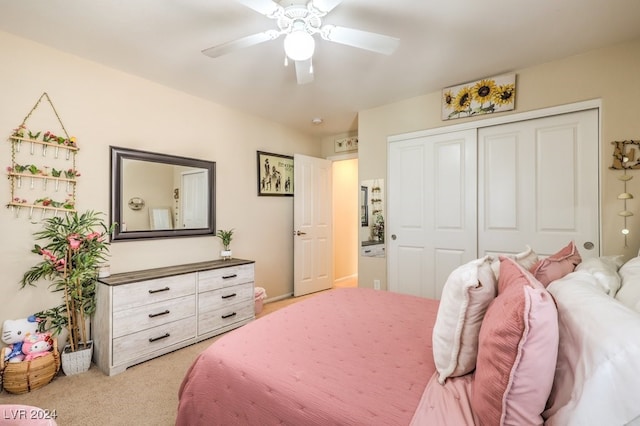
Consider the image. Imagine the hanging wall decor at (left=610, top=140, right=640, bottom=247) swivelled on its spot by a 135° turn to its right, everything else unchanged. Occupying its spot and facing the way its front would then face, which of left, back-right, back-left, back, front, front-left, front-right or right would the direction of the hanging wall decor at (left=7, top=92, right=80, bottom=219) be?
left

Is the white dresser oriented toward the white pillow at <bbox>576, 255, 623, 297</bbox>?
yes

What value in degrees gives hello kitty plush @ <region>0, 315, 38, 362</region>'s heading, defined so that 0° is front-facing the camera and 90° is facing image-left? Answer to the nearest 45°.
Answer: approximately 315°

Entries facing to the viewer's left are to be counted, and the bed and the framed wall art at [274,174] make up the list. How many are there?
1

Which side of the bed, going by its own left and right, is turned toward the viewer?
left

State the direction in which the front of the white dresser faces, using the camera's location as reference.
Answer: facing the viewer and to the right of the viewer

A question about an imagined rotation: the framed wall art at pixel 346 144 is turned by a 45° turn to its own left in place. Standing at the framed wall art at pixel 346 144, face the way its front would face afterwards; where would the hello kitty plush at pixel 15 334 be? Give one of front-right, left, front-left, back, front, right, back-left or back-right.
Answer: front-right

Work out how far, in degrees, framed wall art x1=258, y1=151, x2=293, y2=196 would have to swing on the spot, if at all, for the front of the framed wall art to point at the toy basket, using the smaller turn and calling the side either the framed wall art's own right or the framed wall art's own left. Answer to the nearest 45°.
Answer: approximately 90° to the framed wall art's own right
